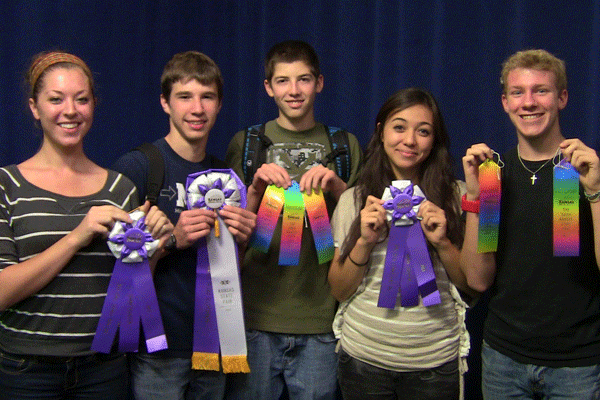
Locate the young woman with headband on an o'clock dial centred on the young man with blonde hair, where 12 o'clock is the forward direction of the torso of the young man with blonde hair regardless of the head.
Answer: The young woman with headband is roughly at 2 o'clock from the young man with blonde hair.

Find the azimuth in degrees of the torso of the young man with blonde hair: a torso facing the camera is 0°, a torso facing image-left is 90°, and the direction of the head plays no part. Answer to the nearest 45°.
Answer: approximately 0°
